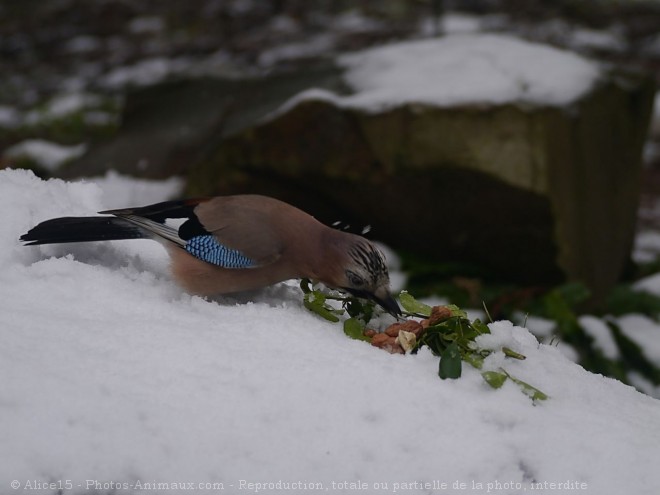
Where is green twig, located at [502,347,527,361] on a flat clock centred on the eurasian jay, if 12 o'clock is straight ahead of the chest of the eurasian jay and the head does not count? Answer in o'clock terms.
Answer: The green twig is roughly at 1 o'clock from the eurasian jay.

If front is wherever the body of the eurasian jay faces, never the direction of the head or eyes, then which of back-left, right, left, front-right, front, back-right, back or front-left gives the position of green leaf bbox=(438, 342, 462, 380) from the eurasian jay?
front-right

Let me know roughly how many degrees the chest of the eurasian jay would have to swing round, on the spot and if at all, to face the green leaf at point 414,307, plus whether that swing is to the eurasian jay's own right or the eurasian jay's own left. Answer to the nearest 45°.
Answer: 0° — it already faces it

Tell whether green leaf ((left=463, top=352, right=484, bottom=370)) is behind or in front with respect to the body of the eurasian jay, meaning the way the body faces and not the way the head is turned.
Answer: in front

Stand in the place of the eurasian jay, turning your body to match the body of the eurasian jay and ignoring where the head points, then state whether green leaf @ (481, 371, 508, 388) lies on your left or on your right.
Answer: on your right

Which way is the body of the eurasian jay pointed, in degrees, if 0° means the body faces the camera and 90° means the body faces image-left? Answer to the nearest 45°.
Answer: approximately 270°
